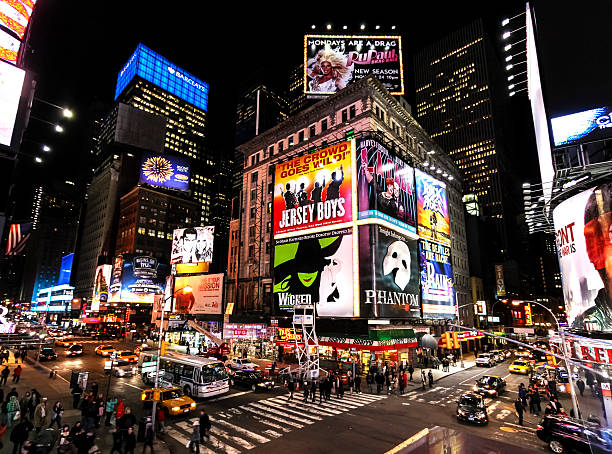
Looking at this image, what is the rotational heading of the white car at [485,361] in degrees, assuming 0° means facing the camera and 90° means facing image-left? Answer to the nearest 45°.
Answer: approximately 45°

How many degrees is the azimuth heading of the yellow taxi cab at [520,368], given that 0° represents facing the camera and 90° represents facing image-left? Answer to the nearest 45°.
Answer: approximately 45°

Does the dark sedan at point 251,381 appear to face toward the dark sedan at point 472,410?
yes
